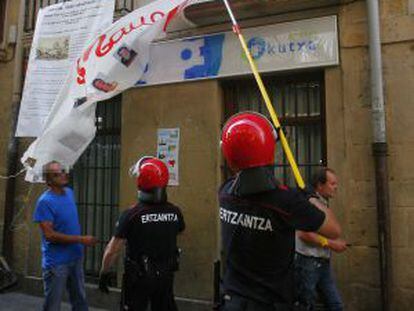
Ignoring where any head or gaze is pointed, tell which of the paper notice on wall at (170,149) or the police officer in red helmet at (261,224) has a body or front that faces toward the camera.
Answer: the paper notice on wall

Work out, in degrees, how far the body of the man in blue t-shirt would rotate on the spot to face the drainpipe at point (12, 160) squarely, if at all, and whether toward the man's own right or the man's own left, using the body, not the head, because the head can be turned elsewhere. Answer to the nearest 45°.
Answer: approximately 135° to the man's own left

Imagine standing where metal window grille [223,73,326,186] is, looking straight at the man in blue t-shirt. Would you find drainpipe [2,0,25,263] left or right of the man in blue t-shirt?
right

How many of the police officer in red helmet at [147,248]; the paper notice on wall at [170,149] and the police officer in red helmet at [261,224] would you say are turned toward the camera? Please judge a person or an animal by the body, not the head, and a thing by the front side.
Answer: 1

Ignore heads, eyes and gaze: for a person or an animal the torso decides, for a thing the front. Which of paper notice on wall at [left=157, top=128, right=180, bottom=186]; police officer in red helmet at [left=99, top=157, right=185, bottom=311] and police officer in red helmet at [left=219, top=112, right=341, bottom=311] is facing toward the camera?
the paper notice on wall

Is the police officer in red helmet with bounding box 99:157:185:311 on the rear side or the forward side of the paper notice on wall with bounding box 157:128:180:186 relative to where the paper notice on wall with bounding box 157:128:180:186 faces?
on the forward side

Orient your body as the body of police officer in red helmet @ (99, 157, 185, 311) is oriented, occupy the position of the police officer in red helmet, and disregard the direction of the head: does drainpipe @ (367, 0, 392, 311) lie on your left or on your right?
on your right

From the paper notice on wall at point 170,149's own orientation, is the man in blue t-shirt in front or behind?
in front

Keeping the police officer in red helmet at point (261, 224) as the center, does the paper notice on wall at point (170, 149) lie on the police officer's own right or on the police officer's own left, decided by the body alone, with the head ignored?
on the police officer's own left

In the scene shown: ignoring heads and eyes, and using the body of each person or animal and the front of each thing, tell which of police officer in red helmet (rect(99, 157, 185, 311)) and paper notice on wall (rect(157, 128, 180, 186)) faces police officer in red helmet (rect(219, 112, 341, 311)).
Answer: the paper notice on wall

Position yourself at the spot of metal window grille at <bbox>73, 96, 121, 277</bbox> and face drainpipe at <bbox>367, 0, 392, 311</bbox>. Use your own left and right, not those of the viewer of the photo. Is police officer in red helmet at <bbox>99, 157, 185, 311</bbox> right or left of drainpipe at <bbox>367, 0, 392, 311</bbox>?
right

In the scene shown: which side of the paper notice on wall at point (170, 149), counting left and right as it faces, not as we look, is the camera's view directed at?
front

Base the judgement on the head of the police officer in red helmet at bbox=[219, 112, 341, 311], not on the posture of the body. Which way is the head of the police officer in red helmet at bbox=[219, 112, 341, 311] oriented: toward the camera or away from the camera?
away from the camera

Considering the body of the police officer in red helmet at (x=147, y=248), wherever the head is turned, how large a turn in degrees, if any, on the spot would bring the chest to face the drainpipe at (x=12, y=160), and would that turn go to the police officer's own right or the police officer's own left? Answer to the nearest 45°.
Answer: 0° — they already face it

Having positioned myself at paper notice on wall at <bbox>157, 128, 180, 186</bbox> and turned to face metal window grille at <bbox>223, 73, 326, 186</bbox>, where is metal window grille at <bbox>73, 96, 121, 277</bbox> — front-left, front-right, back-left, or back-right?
back-left

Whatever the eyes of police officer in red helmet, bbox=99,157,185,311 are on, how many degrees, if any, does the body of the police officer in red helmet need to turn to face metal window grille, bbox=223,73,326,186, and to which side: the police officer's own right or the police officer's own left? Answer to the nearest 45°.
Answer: approximately 90° to the police officer's own right

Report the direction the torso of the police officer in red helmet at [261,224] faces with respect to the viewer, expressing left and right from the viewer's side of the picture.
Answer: facing away from the viewer and to the right of the viewer
